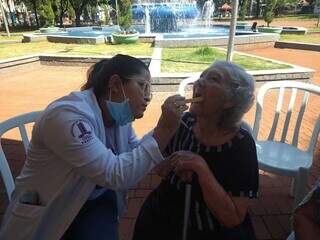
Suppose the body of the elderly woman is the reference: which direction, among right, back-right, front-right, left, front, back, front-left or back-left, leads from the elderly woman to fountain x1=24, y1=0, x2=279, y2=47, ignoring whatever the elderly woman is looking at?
back-right

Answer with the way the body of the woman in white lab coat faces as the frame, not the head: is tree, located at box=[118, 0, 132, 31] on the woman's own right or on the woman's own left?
on the woman's own left

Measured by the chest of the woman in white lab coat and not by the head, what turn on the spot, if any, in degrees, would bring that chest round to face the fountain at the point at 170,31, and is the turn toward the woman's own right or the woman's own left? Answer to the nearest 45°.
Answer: approximately 90° to the woman's own left

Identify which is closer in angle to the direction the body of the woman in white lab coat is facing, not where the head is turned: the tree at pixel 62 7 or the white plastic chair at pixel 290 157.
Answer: the white plastic chair

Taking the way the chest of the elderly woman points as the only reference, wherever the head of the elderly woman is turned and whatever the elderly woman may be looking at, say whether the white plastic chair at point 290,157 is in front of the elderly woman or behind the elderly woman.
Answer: behind

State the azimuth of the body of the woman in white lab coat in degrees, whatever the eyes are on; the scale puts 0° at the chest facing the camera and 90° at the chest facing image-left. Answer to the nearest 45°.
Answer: approximately 270°

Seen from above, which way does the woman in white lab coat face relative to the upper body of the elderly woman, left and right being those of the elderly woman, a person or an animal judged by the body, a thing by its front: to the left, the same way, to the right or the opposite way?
the opposite way

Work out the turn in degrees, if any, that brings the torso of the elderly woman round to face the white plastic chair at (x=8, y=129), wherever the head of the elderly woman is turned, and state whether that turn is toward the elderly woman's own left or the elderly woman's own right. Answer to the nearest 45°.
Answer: approximately 45° to the elderly woman's own right

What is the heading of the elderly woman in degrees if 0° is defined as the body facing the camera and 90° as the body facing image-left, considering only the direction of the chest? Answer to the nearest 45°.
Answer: approximately 45°

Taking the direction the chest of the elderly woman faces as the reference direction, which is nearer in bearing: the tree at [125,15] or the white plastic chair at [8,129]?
the white plastic chair

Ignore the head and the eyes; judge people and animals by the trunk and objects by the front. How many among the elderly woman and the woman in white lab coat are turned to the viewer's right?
1

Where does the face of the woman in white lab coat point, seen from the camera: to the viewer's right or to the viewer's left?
to the viewer's right
